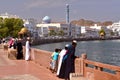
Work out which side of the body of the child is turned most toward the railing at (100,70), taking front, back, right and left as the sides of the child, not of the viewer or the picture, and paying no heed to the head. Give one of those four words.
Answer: right

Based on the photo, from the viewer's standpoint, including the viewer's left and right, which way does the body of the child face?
facing away from the viewer and to the right of the viewer
